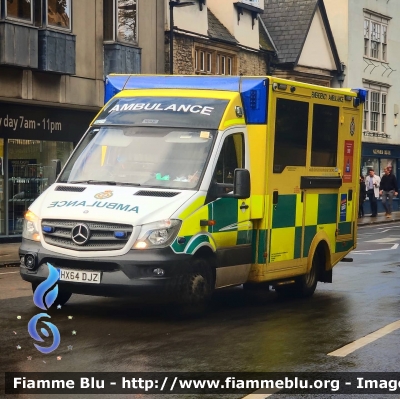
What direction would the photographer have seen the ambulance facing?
facing the viewer and to the left of the viewer

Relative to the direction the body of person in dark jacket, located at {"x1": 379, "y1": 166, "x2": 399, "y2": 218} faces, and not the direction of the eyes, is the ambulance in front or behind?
in front

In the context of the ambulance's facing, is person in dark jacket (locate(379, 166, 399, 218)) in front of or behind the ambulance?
behind

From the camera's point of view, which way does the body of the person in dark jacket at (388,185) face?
toward the camera

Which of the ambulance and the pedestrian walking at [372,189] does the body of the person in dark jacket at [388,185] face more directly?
the ambulance

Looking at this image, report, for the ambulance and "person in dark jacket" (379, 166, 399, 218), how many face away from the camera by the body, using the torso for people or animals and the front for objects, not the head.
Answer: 0
